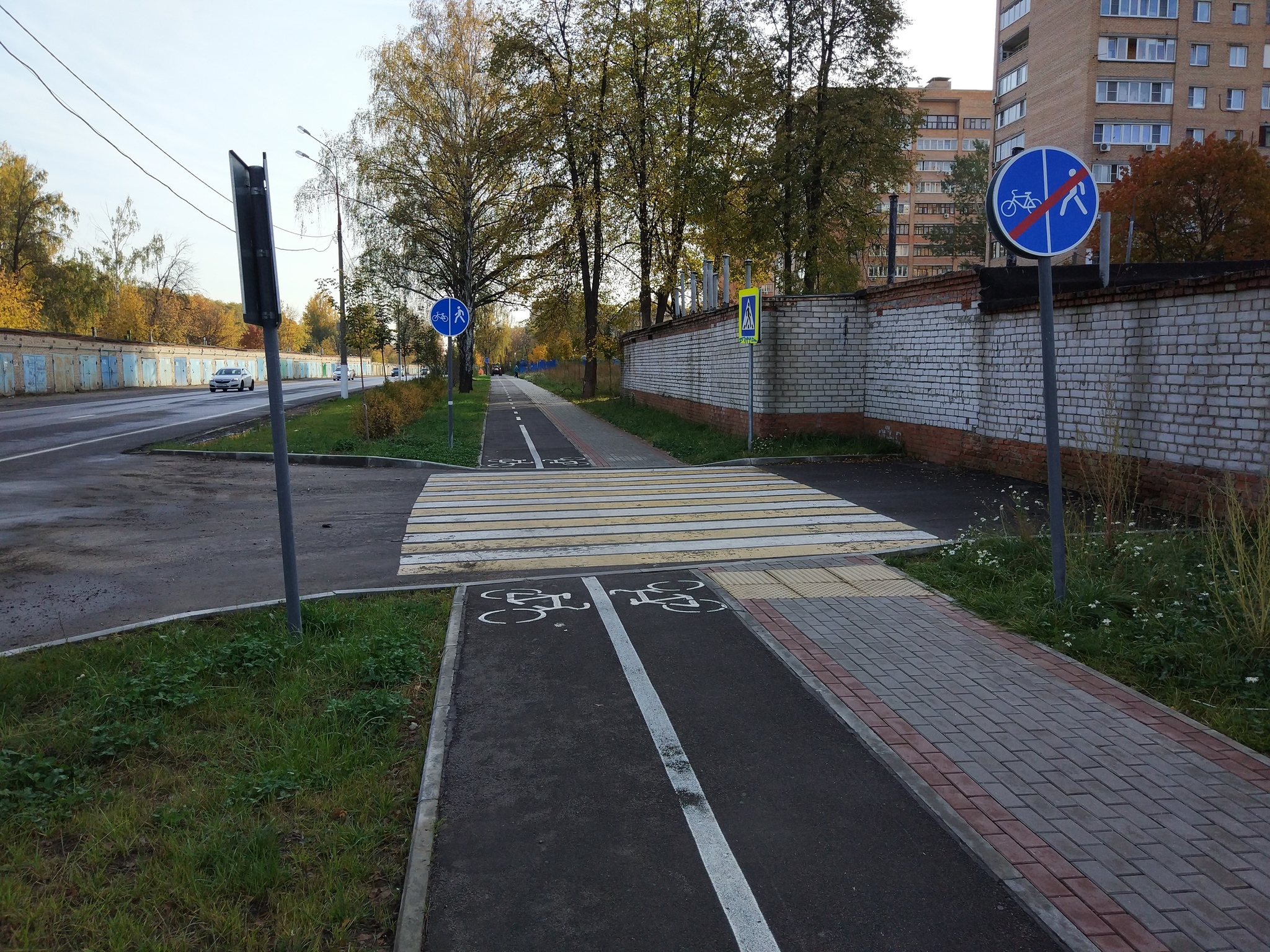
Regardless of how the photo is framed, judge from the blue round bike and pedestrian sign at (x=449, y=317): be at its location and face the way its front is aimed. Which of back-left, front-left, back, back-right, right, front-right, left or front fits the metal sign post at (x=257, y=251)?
front

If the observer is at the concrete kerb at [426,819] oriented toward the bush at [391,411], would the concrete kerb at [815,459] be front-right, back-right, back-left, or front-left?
front-right

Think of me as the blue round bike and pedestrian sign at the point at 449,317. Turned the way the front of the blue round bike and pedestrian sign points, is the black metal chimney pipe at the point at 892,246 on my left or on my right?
on my left

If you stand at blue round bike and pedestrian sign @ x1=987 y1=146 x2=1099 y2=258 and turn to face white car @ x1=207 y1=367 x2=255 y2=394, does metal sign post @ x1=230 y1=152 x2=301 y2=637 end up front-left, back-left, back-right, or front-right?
front-left

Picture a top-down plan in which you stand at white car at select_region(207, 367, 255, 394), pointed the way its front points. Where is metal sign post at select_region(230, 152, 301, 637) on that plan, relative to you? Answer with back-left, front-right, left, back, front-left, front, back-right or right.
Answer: front-left

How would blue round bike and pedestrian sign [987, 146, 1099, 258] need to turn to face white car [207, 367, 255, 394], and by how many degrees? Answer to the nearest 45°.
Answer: approximately 135° to its right

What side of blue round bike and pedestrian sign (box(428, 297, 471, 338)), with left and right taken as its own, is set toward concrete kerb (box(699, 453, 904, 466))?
left

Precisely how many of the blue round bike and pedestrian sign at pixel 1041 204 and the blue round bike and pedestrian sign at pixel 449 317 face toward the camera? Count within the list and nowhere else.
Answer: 2

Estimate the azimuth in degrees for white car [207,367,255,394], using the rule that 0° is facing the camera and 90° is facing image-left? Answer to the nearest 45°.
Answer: approximately 45°

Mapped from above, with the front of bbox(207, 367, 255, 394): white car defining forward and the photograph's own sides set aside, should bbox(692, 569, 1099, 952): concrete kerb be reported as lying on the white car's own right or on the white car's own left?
on the white car's own left

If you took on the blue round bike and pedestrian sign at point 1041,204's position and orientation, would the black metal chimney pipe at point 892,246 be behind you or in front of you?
behind

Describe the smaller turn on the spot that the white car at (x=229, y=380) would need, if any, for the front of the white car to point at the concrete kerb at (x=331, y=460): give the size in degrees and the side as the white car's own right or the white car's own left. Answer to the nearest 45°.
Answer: approximately 45° to the white car's own left

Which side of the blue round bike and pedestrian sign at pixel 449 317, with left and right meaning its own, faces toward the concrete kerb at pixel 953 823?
front

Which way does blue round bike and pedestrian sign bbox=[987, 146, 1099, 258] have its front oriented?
toward the camera

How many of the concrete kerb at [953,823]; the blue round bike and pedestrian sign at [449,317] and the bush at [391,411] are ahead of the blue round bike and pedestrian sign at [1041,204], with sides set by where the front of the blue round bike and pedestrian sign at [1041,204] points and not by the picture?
1
